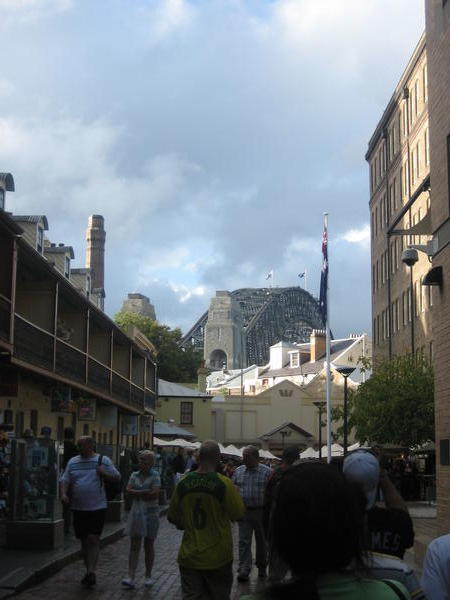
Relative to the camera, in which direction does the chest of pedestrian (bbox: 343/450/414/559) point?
away from the camera

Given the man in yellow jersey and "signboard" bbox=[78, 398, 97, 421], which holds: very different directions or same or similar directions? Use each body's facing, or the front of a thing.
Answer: very different directions

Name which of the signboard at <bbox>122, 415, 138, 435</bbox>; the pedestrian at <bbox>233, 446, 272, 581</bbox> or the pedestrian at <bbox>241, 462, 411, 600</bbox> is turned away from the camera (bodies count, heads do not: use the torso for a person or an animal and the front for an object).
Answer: the pedestrian at <bbox>241, 462, 411, 600</bbox>

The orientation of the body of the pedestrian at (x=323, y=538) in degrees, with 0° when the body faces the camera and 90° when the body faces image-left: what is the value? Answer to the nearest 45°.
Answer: approximately 180°

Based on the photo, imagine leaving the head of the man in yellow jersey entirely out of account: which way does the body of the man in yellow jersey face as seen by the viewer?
away from the camera
